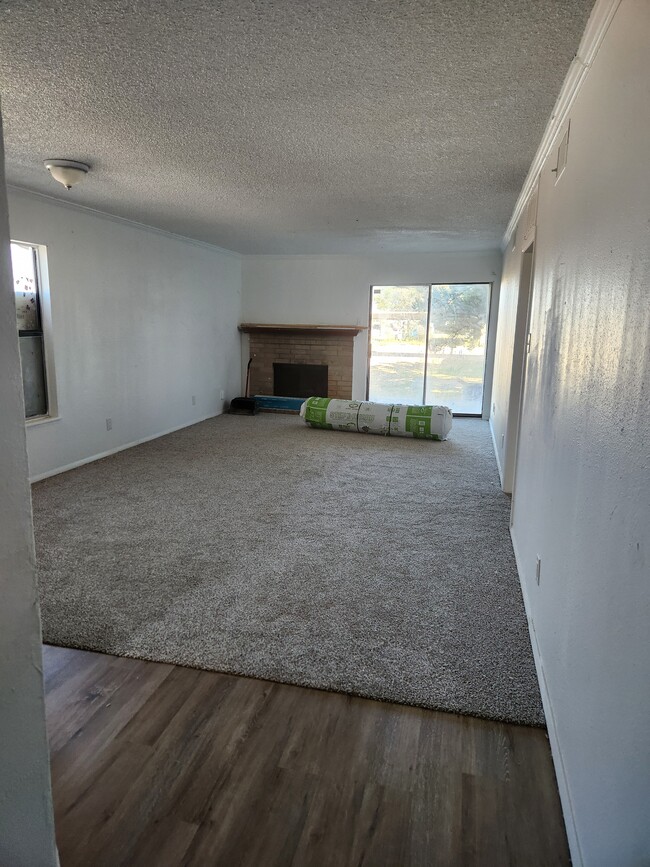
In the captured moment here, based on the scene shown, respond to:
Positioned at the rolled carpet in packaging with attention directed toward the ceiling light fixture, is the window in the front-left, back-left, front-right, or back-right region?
front-right

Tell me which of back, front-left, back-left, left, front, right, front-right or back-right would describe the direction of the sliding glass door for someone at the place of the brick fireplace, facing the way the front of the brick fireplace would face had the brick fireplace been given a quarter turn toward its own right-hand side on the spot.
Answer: back

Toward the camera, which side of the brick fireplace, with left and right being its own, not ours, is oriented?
front

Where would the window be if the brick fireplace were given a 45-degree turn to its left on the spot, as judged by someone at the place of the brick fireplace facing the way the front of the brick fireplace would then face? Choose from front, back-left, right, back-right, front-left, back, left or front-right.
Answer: right

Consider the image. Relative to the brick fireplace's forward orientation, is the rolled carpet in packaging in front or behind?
in front

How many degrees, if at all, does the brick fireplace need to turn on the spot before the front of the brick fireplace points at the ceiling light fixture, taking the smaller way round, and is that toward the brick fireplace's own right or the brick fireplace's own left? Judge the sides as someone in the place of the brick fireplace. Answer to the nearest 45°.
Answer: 0° — it already faces it
